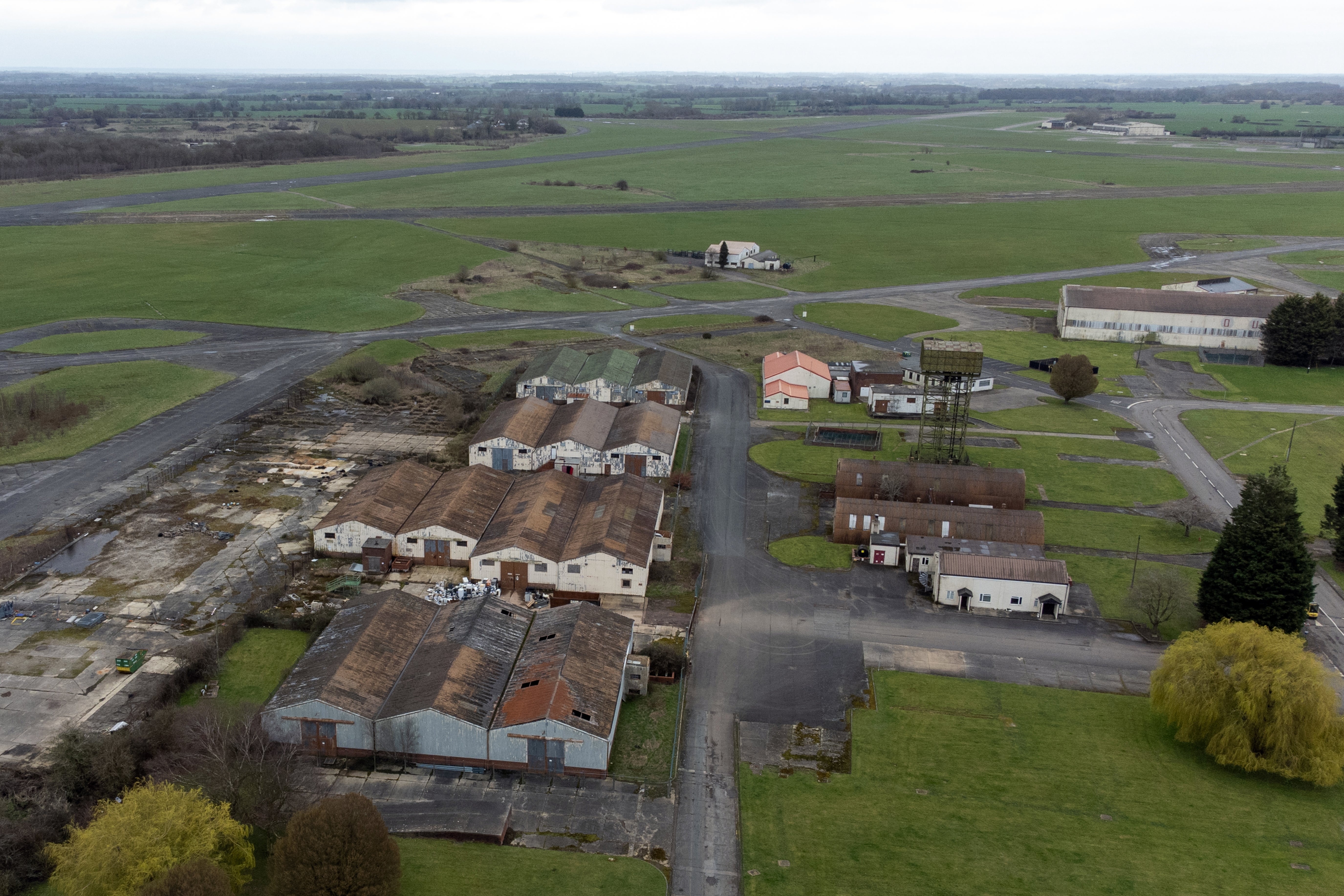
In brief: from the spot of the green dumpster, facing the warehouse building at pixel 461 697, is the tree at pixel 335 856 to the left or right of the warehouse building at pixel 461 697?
right

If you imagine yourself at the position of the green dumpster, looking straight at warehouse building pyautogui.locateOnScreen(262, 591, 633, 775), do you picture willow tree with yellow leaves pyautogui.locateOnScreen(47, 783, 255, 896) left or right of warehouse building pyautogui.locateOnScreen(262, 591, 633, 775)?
right

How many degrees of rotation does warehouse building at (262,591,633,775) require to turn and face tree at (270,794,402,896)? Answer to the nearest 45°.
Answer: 0° — it already faces it

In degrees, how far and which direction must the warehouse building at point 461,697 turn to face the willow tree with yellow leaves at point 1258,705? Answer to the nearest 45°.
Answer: approximately 90° to its left

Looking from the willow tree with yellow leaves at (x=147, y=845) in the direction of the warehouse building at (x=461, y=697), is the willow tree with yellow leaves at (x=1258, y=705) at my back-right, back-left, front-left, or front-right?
front-right

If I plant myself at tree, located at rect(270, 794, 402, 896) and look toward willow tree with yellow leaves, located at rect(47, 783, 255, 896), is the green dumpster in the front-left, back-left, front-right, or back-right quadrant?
front-right

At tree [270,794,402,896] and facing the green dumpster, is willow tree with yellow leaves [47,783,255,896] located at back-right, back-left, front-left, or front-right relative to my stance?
front-left

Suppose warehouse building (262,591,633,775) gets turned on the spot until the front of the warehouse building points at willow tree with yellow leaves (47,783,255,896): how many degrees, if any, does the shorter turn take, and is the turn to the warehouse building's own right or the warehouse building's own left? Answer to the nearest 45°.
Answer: approximately 45° to the warehouse building's own right

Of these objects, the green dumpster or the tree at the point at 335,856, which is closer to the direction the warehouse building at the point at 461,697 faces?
the tree

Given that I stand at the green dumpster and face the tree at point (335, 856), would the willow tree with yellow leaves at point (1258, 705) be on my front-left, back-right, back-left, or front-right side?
front-left

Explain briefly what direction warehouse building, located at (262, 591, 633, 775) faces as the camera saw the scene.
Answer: facing the viewer

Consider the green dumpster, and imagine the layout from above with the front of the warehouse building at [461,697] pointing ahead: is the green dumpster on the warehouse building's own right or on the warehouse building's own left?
on the warehouse building's own right

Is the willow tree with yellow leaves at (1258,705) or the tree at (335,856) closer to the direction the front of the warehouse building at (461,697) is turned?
the tree at (335,856)
